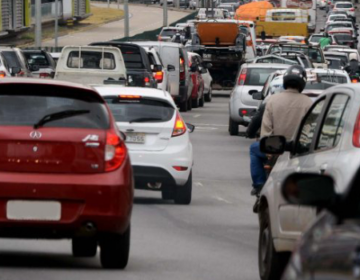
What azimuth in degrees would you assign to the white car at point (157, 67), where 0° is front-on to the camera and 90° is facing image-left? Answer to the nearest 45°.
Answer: approximately 180°

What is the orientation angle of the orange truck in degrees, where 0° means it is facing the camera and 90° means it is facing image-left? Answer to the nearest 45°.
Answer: approximately 180°

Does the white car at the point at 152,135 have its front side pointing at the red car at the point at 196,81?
yes

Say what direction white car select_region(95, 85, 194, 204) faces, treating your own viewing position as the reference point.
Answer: facing away from the viewer

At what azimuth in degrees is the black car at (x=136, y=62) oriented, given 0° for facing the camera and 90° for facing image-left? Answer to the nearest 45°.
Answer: approximately 180°

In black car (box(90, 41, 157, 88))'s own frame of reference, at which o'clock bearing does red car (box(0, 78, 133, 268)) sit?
The red car is roughly at 6 o'clock from the black car.

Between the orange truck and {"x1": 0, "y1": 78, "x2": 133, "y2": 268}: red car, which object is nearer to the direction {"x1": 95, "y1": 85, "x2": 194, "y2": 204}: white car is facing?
the orange truck

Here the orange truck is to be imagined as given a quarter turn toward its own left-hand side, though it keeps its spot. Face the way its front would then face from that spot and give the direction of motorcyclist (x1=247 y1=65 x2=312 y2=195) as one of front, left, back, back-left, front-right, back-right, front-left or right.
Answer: left

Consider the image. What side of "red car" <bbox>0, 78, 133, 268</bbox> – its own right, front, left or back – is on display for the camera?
back

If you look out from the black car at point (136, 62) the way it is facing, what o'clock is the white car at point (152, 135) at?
The white car is roughly at 6 o'clock from the black car.

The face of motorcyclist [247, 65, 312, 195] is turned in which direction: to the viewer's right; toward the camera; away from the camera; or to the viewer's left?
away from the camera

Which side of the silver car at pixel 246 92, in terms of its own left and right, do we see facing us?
back

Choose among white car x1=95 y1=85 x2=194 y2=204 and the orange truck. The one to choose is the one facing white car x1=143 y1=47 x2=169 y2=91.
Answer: white car x1=95 y1=85 x2=194 y2=204
